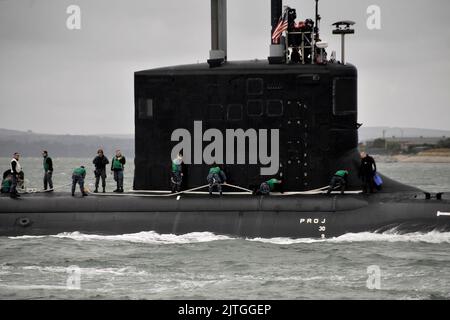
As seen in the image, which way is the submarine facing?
to the viewer's right
